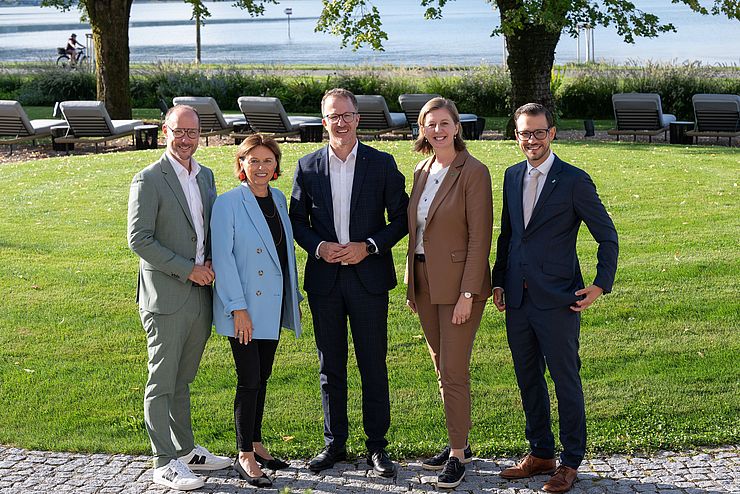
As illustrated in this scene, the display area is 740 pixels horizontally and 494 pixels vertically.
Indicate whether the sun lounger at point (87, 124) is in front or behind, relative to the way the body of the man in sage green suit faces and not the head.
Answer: behind

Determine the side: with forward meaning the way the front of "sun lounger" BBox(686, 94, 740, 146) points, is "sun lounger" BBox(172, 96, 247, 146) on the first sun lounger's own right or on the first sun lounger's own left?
on the first sun lounger's own left

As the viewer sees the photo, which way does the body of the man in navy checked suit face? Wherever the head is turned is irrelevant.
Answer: toward the camera

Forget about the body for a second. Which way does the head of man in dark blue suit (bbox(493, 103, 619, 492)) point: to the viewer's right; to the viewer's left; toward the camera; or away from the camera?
toward the camera

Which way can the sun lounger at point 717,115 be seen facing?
away from the camera

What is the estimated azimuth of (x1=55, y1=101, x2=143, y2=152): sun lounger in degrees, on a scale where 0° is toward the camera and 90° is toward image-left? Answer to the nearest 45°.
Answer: approximately 225°

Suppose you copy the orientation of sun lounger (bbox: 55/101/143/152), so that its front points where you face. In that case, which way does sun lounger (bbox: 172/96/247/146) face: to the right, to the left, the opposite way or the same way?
the same way

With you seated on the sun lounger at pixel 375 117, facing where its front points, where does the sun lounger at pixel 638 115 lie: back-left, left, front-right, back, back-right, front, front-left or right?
front-right

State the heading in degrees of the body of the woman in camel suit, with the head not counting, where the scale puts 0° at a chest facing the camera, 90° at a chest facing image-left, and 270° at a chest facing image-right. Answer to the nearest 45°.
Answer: approximately 45°

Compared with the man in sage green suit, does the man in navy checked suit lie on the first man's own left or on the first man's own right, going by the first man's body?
on the first man's own left

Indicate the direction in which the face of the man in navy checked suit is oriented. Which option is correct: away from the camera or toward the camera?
toward the camera

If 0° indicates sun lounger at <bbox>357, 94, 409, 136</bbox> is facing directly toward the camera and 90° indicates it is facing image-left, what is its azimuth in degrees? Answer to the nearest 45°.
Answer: approximately 225°

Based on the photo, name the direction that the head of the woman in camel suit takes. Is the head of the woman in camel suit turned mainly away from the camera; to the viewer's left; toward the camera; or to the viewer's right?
toward the camera

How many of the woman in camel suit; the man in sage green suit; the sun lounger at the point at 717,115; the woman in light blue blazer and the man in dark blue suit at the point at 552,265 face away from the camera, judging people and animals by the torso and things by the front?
1
